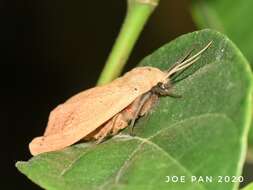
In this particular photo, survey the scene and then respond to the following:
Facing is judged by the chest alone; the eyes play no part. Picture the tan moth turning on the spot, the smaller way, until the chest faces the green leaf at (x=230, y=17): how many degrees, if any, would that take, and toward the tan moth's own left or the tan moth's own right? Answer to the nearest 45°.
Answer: approximately 45° to the tan moth's own left

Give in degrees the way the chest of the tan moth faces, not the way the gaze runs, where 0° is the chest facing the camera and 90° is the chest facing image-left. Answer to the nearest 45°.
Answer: approximately 270°
